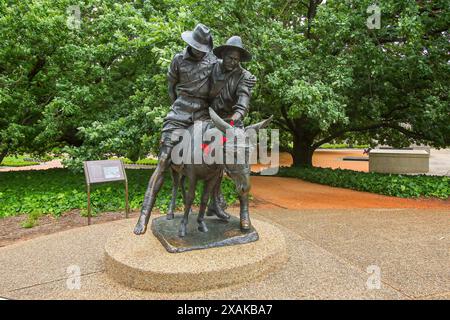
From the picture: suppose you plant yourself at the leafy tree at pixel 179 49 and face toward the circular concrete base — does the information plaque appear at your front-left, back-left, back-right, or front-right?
front-right

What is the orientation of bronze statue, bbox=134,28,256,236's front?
toward the camera

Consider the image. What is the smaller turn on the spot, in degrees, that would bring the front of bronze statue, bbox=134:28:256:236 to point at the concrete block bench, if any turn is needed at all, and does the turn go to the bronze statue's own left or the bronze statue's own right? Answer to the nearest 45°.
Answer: approximately 135° to the bronze statue's own left

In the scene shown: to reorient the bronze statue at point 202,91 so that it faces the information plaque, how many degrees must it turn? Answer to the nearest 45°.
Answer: approximately 135° to its right

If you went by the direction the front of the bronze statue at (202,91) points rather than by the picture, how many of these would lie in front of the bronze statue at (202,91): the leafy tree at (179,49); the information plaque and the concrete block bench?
0

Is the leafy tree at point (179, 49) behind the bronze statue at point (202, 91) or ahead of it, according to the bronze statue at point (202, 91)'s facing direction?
behind
